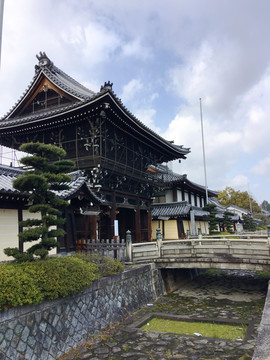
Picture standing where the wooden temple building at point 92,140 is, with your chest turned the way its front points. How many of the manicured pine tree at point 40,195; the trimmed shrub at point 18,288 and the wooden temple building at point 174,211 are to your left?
1

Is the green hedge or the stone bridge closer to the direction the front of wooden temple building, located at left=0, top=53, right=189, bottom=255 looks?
the stone bridge

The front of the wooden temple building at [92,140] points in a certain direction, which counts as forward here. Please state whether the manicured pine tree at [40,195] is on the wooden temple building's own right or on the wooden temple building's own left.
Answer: on the wooden temple building's own right

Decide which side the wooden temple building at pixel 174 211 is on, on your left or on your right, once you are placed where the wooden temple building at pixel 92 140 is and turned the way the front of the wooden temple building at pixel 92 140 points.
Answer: on your left

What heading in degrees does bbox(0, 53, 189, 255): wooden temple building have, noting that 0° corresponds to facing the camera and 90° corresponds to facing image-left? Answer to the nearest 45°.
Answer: approximately 315°

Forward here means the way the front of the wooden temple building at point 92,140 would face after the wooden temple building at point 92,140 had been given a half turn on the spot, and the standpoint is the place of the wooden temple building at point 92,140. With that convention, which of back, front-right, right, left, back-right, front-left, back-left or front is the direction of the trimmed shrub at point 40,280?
back-left

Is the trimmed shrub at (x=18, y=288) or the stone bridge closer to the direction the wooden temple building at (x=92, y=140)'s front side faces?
the stone bridge

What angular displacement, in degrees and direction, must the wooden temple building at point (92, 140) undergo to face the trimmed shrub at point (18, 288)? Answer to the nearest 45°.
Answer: approximately 45° to its right

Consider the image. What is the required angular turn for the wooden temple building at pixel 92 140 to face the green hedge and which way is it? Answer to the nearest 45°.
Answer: approximately 45° to its right

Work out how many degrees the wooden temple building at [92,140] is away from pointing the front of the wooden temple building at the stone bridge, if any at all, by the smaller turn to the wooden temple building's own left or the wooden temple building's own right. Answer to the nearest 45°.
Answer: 0° — it already faces it

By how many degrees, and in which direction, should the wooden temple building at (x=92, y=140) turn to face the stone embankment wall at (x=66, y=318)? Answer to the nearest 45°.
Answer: approximately 45° to its right
